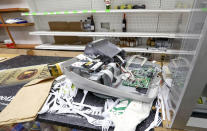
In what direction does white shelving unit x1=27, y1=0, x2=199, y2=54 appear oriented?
toward the camera

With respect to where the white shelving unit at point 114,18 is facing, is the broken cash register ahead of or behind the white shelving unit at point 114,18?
ahead
